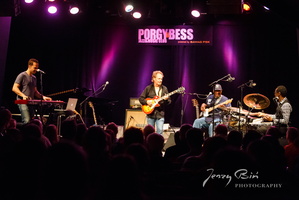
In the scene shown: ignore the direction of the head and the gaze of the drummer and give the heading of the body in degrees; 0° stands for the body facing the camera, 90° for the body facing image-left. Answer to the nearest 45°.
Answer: approximately 90°

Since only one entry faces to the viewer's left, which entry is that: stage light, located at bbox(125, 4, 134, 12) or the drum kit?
the drum kit

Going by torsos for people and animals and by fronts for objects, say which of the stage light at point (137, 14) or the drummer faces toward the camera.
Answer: the stage light

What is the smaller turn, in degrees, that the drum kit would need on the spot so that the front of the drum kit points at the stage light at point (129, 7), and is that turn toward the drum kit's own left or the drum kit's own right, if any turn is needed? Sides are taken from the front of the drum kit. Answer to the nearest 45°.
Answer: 0° — it already faces it

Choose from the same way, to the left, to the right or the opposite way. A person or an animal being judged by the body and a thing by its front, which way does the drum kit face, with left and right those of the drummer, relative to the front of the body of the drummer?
the same way

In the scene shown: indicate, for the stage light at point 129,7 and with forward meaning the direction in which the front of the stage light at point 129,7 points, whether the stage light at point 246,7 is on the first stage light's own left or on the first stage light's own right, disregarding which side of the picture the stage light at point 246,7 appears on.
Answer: on the first stage light's own left

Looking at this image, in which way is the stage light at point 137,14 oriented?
toward the camera

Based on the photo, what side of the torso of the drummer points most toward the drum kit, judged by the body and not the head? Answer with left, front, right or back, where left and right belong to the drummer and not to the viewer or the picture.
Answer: front

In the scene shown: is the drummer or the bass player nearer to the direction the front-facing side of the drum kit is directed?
the bass player

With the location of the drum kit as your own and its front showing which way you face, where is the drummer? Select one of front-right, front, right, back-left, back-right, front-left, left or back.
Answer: back

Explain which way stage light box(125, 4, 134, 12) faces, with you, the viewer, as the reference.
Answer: facing the viewer
